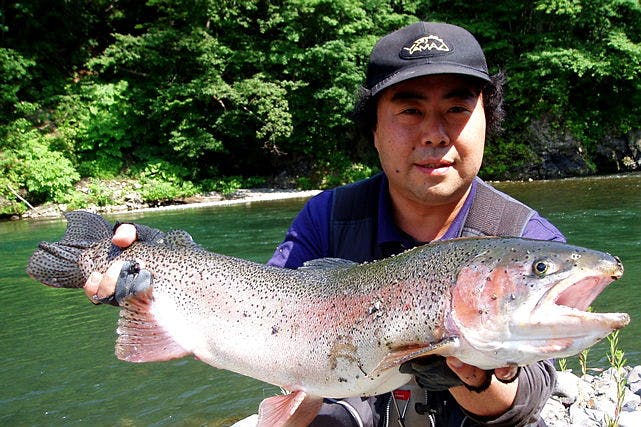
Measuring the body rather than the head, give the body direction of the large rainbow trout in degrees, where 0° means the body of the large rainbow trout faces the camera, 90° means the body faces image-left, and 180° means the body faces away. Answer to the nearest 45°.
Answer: approximately 270°

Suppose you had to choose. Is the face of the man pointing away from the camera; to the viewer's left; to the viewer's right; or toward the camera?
toward the camera

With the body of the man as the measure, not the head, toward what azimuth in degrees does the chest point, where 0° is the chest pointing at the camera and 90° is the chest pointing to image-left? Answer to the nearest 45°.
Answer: approximately 0°
